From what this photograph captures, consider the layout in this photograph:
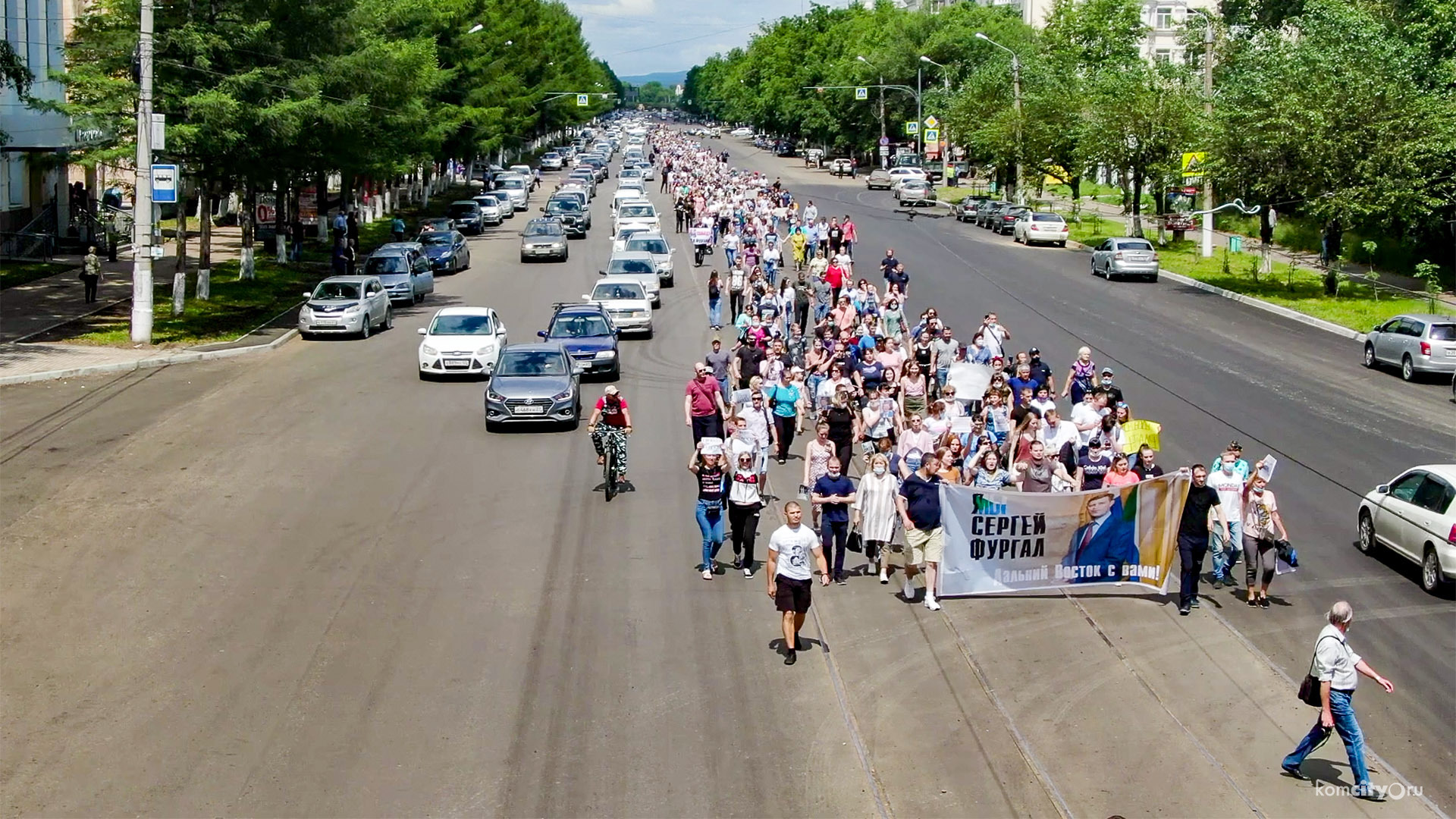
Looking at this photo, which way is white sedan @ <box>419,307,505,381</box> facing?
toward the camera

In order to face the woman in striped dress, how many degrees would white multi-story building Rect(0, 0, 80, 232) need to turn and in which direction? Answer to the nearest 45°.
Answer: approximately 45° to its right

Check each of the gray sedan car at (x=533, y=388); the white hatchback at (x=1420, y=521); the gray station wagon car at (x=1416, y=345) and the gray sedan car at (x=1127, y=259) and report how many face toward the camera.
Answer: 1

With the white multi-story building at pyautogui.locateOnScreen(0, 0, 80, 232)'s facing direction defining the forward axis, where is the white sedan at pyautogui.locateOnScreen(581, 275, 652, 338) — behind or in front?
in front

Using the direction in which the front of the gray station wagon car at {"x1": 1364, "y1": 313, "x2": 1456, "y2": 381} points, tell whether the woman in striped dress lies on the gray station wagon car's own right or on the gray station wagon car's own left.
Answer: on the gray station wagon car's own left

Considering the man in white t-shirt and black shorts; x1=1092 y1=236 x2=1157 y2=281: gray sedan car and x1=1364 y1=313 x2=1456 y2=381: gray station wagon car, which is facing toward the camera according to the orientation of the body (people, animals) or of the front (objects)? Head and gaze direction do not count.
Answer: the man in white t-shirt and black shorts

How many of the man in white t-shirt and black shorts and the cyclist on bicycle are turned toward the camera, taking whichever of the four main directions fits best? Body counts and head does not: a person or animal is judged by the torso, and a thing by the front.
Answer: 2

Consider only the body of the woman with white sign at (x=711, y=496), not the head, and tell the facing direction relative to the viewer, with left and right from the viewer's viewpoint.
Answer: facing the viewer

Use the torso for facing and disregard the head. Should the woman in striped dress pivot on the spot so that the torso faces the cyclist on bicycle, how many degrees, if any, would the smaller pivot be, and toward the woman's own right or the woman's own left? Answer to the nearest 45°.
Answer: approximately 135° to the woman's own right

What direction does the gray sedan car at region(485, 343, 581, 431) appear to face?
toward the camera

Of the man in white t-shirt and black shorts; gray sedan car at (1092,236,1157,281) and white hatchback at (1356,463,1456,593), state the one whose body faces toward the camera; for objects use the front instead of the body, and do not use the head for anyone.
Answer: the man in white t-shirt and black shorts
